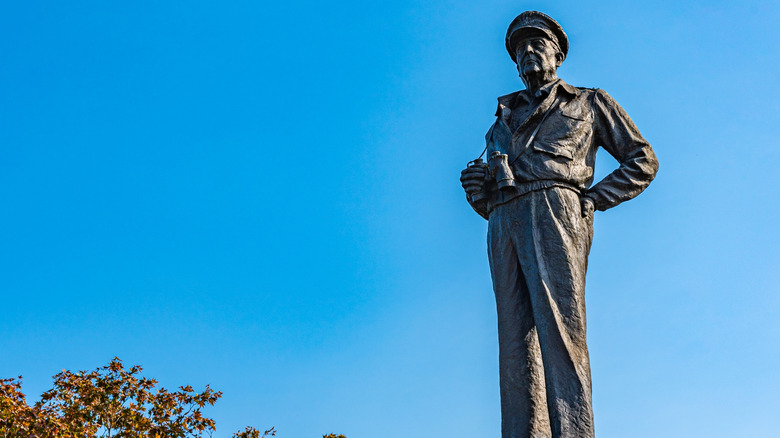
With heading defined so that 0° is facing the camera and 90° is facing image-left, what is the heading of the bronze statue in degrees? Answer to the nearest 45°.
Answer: approximately 45°
